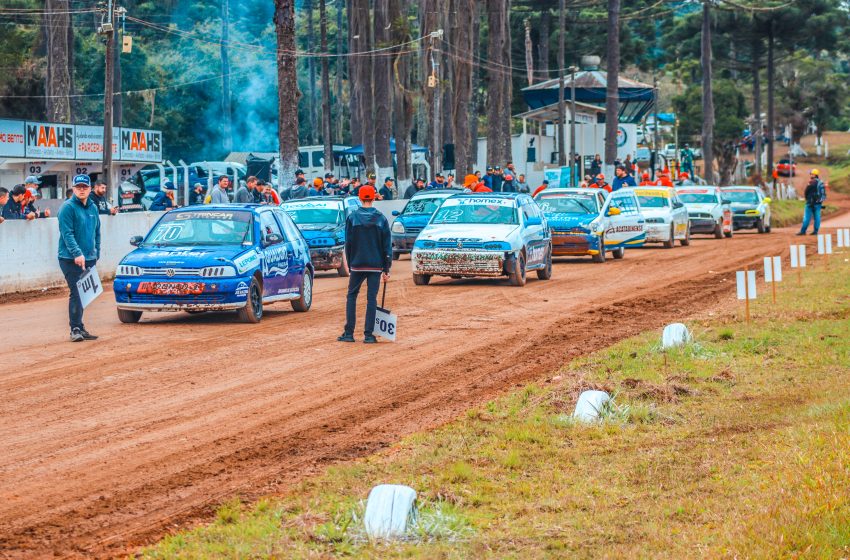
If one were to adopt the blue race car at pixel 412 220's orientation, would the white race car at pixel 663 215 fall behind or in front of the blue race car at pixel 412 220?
behind

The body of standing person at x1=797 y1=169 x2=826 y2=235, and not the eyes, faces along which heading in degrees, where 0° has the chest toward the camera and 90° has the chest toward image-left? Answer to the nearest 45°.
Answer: approximately 45°

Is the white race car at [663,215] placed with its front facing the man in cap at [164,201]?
yes

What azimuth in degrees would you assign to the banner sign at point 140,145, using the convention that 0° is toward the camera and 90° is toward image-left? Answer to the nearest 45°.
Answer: approximately 0°

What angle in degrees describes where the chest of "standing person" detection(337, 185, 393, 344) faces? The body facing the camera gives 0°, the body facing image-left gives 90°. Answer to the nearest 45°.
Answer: approximately 180°

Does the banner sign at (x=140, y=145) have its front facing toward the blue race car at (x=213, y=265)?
yes

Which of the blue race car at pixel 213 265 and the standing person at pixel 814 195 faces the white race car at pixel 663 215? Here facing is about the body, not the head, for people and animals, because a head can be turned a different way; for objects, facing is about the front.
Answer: the standing person

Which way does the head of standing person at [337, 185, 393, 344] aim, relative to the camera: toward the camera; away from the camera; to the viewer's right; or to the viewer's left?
away from the camera

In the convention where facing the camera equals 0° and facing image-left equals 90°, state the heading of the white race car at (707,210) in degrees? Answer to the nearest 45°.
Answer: approximately 45°

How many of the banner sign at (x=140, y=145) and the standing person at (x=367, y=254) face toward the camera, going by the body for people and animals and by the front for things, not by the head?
1

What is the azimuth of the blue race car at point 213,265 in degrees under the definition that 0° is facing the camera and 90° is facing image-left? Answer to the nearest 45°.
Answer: approximately 45°

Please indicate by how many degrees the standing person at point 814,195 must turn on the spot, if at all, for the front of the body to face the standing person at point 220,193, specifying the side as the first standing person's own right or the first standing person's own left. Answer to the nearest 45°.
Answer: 0° — they already face them

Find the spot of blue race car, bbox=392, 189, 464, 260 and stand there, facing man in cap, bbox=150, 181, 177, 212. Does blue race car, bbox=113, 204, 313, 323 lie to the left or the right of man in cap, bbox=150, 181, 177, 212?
left

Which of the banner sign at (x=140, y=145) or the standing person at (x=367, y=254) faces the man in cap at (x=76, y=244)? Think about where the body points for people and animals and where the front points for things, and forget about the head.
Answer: the banner sign

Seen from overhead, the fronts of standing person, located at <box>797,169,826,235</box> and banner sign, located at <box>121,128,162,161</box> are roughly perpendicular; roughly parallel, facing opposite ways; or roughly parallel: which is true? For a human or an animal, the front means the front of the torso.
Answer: roughly perpendicular

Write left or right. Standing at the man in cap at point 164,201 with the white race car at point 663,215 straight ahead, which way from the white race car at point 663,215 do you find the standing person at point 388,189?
left
